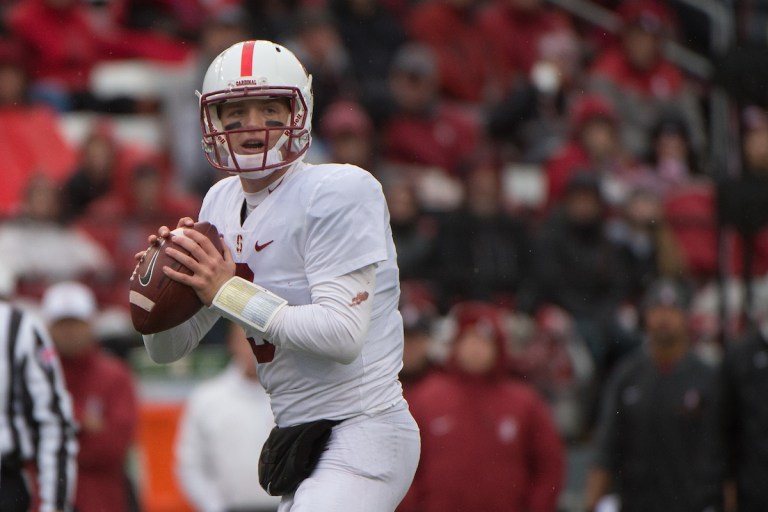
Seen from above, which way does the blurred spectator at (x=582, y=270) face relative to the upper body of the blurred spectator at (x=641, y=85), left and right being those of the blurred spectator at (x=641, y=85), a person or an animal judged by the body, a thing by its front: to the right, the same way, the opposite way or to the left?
the same way

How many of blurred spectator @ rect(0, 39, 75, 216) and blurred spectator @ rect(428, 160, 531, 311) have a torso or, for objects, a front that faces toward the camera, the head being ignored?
2

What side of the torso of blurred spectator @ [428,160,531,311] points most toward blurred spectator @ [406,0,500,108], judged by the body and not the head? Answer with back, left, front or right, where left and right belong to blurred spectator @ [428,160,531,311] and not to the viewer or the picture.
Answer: back

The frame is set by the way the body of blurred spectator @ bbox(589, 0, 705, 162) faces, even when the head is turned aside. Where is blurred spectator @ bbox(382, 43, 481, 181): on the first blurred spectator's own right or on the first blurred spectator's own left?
on the first blurred spectator's own right

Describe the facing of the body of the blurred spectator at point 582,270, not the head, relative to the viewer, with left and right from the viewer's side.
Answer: facing the viewer

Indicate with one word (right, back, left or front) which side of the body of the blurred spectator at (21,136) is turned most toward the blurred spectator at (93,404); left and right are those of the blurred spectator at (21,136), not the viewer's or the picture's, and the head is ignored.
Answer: front

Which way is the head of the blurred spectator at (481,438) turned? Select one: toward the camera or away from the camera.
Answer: toward the camera

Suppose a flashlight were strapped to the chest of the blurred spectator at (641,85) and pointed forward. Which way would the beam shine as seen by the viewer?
toward the camera

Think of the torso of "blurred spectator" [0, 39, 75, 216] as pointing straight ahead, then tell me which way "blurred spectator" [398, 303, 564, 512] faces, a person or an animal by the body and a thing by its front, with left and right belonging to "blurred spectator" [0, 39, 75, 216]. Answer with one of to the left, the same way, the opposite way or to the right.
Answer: the same way

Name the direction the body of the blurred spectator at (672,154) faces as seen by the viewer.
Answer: toward the camera

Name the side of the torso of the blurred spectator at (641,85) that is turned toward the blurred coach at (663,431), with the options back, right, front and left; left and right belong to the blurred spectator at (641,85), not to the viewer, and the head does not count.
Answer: front

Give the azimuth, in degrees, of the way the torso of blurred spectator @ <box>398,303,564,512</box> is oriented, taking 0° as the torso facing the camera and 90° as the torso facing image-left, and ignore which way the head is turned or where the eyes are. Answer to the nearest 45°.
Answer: approximately 0°

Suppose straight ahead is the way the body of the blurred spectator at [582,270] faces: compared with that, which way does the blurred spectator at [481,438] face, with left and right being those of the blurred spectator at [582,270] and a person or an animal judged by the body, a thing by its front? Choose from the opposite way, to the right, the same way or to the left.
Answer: the same way
